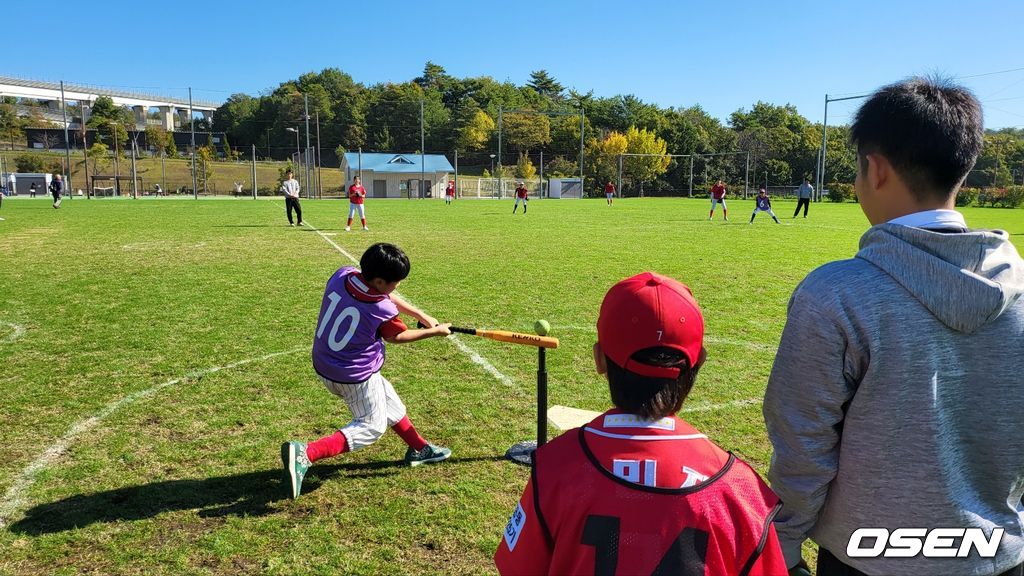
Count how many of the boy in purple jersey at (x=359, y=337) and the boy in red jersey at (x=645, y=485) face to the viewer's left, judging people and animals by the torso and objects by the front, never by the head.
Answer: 0

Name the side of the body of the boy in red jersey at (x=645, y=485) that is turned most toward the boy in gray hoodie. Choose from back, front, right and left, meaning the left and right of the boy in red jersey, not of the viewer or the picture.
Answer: right

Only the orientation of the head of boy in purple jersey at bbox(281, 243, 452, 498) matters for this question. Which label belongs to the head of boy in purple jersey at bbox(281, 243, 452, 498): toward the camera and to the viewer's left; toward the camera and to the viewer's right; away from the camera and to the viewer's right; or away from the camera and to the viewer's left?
away from the camera and to the viewer's right

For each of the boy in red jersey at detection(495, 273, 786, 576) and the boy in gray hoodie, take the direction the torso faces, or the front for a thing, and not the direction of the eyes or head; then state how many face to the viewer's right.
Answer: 0

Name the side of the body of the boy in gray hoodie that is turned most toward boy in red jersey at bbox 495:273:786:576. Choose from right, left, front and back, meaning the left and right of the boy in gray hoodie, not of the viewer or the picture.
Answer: left

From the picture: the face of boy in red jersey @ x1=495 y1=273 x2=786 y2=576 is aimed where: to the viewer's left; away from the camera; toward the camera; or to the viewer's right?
away from the camera

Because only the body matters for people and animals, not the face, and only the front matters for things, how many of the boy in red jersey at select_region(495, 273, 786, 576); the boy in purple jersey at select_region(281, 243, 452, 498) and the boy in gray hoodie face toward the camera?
0

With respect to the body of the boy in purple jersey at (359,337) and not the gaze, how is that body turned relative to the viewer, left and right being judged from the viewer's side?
facing away from the viewer and to the right of the viewer

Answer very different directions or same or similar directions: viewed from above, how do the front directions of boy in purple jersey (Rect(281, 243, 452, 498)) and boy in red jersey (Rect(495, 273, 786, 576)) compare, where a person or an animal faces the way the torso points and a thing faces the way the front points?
same or similar directions

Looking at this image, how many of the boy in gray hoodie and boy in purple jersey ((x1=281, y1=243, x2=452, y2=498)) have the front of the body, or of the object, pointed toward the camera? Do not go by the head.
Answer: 0

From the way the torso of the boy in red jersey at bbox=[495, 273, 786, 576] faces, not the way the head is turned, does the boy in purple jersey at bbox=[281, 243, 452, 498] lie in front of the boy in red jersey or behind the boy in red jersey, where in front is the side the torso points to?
in front

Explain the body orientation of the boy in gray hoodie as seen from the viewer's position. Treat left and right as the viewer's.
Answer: facing away from the viewer and to the left of the viewer

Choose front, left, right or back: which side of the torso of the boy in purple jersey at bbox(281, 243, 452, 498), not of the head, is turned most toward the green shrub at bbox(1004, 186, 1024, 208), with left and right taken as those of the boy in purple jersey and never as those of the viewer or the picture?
front

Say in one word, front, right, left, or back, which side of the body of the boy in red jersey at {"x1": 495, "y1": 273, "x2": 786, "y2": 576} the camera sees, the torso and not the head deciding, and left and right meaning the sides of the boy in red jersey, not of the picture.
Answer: back
